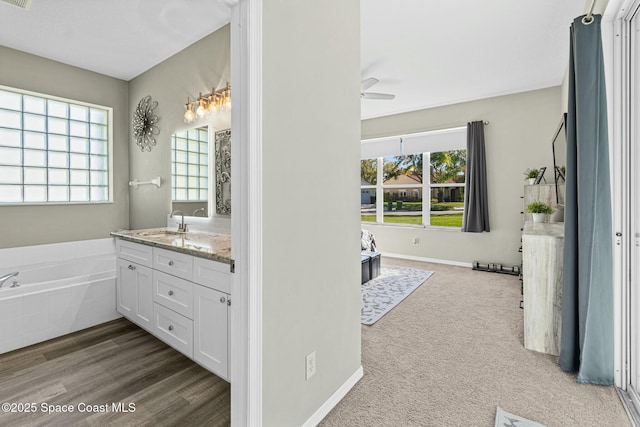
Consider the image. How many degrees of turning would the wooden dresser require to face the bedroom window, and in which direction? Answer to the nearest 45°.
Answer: approximately 45° to its right

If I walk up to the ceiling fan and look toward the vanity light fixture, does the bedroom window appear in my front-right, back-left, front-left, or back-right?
back-right

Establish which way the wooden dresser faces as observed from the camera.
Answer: facing to the left of the viewer
